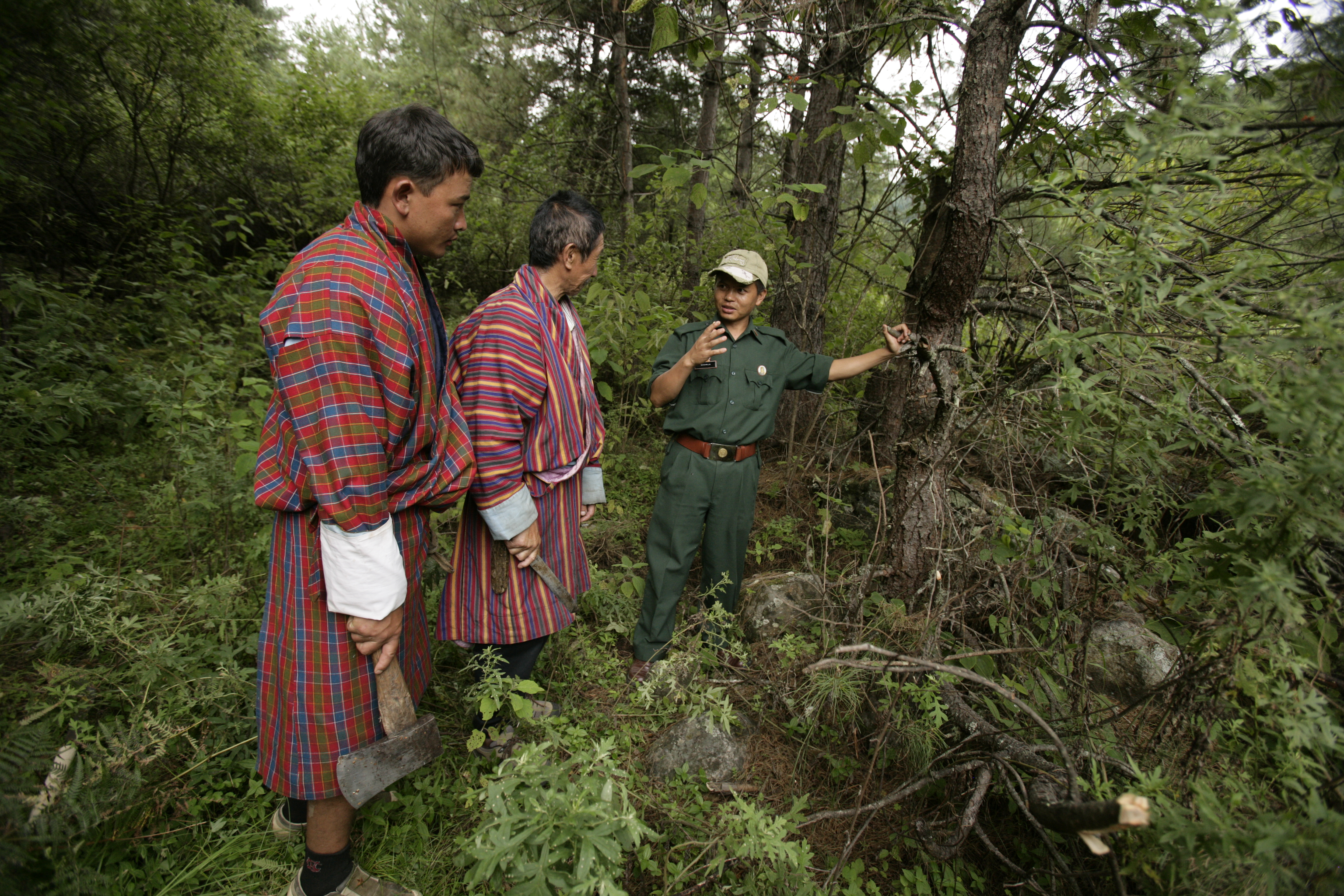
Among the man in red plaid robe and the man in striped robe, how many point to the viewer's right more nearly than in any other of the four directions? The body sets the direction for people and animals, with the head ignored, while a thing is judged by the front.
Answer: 2

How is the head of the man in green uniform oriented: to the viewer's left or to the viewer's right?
to the viewer's left

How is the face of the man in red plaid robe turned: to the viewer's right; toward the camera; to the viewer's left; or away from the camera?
to the viewer's right

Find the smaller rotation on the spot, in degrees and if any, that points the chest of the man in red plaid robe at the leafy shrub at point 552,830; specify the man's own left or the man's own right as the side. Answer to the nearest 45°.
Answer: approximately 45° to the man's own right

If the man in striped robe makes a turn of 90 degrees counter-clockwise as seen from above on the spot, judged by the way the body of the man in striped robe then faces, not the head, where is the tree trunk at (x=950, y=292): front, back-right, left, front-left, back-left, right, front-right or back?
right

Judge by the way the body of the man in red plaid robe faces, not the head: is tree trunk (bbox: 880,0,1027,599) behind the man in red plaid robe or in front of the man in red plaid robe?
in front

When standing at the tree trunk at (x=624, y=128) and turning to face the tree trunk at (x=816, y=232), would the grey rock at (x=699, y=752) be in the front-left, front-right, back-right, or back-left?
front-right

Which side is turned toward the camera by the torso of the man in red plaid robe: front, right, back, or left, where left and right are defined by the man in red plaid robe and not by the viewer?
right

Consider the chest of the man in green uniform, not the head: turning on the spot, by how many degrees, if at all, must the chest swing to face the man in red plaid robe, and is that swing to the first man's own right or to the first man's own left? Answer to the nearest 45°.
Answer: approximately 45° to the first man's own right

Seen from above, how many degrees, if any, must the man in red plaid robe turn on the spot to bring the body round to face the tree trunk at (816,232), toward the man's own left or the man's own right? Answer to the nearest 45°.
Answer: approximately 45° to the man's own left

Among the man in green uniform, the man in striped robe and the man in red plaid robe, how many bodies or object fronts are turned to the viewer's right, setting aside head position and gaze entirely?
2

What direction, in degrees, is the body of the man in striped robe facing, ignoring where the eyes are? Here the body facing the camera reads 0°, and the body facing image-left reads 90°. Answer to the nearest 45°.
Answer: approximately 270°

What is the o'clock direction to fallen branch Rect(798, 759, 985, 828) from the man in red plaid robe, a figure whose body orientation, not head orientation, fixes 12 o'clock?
The fallen branch is roughly at 1 o'clock from the man in red plaid robe.

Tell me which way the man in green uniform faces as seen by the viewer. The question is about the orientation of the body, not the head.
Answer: toward the camera

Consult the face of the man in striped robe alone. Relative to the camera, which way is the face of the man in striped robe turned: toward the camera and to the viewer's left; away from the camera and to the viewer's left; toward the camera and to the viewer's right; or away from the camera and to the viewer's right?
away from the camera and to the viewer's right

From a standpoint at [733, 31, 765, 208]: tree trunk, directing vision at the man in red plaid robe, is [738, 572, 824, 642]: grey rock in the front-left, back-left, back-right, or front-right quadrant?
front-left
